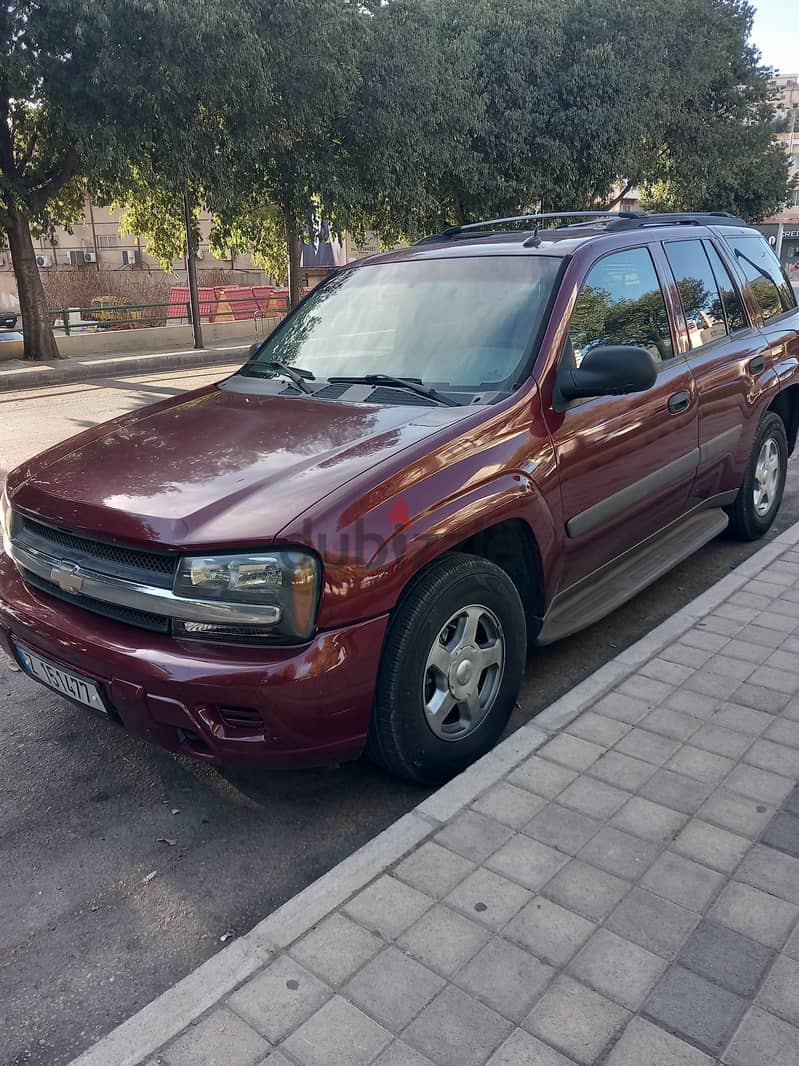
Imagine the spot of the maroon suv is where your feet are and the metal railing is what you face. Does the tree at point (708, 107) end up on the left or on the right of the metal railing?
right

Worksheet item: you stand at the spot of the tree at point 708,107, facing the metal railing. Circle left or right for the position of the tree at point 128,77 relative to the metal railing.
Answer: left

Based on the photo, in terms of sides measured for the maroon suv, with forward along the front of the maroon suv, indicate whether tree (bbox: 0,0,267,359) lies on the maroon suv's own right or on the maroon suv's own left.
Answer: on the maroon suv's own right

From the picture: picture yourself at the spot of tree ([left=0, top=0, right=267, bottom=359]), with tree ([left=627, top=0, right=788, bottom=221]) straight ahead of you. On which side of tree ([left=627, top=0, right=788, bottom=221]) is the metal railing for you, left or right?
left

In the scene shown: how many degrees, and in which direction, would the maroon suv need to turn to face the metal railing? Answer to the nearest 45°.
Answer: approximately 135° to its right

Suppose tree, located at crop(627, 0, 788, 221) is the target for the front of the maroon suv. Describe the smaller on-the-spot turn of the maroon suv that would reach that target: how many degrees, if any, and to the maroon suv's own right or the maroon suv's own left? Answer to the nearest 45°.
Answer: approximately 135° to the maroon suv's own right

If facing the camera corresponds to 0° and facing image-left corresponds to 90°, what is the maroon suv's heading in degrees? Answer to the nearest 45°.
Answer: approximately 45°
